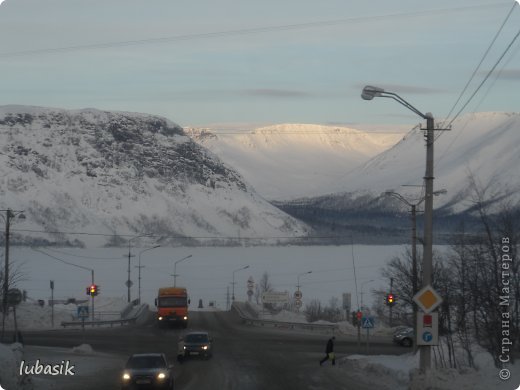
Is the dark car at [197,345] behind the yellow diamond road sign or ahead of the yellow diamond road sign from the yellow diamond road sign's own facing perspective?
behind

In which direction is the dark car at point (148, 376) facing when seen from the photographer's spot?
facing the viewer

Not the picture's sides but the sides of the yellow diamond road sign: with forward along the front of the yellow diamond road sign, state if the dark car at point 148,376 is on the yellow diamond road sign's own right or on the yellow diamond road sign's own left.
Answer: on the yellow diamond road sign's own right

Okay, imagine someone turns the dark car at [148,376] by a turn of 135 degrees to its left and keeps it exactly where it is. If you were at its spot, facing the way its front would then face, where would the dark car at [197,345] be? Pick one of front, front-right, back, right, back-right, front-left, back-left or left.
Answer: front-left

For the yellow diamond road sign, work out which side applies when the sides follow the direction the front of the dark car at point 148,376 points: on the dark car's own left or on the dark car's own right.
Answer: on the dark car's own left

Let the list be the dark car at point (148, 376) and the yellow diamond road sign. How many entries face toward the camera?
2
